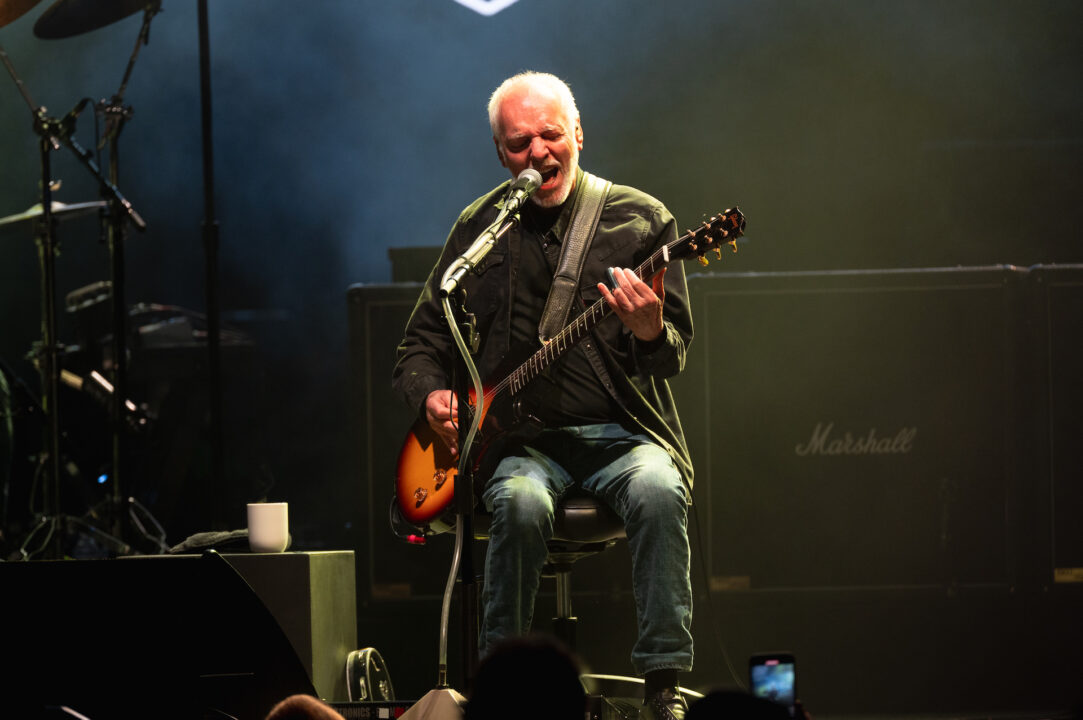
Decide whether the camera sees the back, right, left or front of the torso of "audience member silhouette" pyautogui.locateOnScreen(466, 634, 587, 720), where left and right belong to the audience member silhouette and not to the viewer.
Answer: back

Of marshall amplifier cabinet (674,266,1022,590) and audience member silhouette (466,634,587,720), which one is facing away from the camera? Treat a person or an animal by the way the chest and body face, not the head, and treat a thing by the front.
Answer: the audience member silhouette

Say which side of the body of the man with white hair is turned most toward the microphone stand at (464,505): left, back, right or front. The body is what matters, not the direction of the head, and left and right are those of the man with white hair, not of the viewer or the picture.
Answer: front

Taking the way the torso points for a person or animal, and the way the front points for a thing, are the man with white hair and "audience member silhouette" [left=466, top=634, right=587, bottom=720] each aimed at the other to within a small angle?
yes

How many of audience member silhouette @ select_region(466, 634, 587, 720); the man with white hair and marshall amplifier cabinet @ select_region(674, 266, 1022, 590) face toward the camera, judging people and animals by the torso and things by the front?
2

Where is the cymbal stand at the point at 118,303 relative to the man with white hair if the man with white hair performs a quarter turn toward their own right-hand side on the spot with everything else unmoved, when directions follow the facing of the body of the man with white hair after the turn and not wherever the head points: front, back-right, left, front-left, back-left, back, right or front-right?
front-right

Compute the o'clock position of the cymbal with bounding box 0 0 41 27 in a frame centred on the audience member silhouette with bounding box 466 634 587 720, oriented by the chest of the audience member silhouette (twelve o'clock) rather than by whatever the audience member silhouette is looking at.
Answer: The cymbal is roughly at 11 o'clock from the audience member silhouette.

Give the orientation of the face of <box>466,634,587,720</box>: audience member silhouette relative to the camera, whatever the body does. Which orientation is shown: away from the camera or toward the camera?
away from the camera

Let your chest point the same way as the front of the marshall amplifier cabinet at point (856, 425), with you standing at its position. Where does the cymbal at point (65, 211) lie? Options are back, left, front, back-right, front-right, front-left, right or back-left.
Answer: right

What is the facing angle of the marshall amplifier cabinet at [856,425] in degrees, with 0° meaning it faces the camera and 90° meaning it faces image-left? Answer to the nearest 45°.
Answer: approximately 0°

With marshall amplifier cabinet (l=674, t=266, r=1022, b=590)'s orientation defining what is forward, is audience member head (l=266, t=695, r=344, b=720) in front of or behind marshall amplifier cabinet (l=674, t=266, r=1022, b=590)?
in front

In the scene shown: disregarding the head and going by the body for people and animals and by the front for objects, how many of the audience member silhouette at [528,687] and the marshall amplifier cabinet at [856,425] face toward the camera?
1

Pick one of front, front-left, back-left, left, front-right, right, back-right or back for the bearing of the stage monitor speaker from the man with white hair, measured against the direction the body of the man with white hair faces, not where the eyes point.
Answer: front-right
